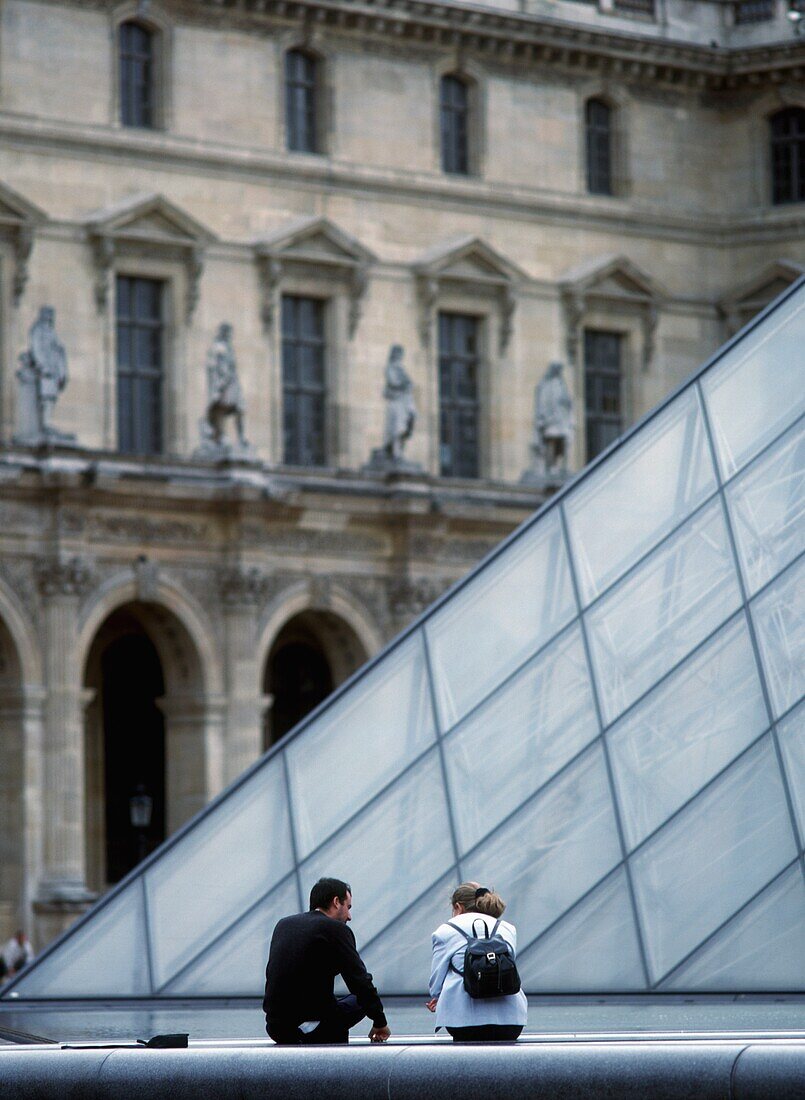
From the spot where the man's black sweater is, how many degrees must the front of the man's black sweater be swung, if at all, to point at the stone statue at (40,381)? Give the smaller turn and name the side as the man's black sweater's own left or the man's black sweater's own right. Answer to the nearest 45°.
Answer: approximately 45° to the man's black sweater's own left

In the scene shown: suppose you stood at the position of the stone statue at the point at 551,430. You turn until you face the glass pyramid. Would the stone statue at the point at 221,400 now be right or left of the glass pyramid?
right

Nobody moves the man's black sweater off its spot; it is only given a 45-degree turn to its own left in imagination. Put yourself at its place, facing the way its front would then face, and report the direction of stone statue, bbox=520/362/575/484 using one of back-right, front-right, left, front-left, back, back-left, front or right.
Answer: front

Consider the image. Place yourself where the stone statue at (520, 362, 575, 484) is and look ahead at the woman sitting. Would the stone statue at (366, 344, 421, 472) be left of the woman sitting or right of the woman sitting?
right

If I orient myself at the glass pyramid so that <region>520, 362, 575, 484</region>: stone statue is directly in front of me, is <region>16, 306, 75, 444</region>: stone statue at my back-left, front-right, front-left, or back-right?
front-left

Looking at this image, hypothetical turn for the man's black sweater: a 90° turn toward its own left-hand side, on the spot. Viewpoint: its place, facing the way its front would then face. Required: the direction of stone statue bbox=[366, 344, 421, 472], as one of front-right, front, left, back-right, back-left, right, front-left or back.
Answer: front-right

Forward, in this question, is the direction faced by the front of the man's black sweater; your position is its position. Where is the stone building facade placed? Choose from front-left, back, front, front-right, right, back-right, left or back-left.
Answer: front-left

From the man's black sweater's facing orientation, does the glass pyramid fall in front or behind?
in front

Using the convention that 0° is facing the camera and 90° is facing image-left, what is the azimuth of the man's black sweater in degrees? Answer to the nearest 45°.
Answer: approximately 225°
